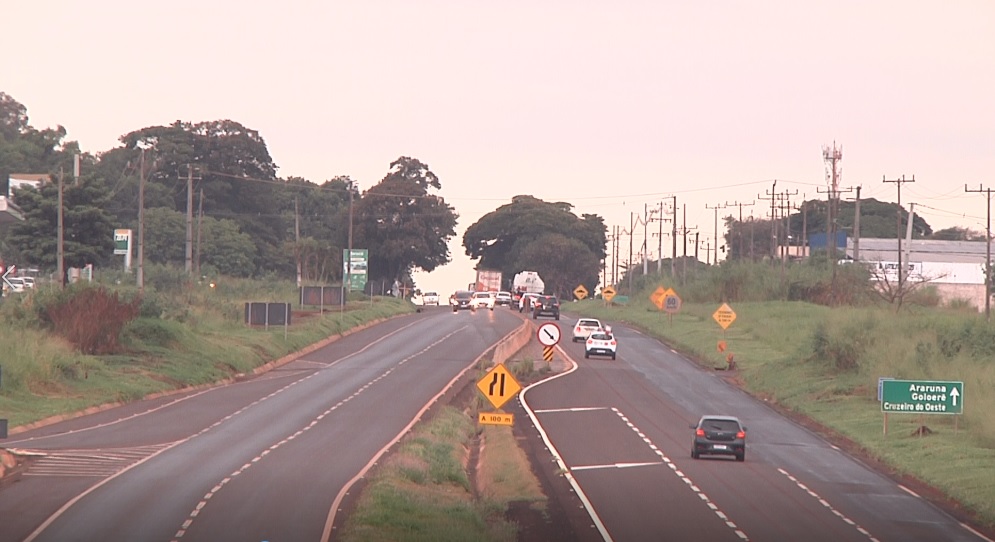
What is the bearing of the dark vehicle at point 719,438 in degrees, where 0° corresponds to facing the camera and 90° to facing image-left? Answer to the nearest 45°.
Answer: approximately 180°

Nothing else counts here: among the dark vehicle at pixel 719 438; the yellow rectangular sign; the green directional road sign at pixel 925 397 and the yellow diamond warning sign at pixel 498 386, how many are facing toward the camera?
3

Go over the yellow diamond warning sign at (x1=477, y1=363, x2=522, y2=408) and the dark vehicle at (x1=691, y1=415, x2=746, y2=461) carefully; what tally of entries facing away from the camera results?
1

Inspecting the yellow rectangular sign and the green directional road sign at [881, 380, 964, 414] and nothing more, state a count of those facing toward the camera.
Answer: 2

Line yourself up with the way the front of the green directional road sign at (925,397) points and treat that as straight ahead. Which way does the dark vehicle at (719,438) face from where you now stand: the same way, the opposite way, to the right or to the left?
the opposite way

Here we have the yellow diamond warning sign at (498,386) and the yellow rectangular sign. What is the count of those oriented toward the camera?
2
